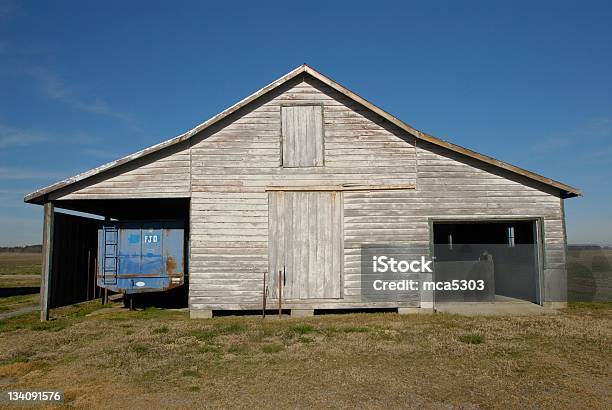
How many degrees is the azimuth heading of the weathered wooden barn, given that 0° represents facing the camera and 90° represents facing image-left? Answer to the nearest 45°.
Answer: approximately 0°
